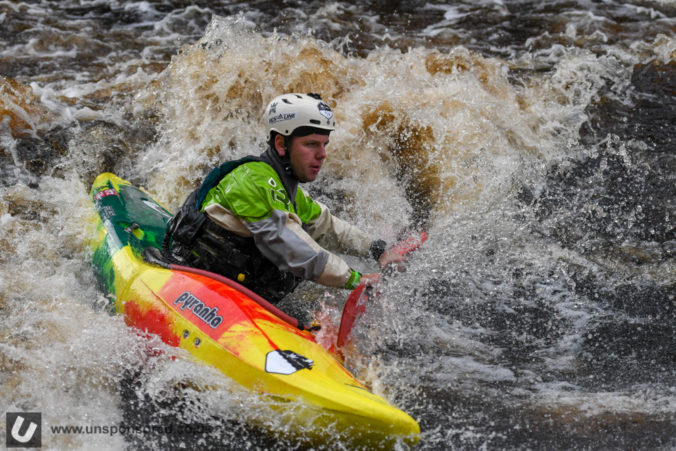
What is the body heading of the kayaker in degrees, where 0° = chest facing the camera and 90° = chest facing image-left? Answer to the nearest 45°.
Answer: approximately 315°

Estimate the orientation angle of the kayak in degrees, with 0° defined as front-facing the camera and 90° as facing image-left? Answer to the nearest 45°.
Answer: approximately 315°
